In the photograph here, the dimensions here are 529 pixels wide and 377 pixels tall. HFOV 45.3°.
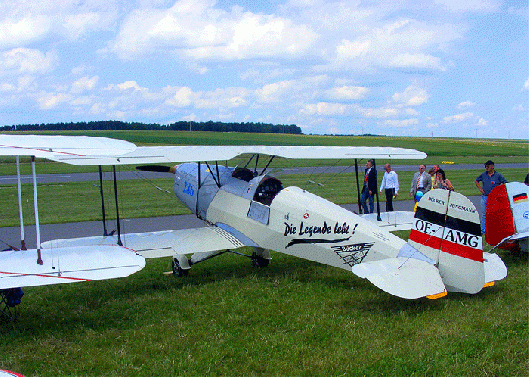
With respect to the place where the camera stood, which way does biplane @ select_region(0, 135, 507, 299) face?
facing away from the viewer and to the left of the viewer

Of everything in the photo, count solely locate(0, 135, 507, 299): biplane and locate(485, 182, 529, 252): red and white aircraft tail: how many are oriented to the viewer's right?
1

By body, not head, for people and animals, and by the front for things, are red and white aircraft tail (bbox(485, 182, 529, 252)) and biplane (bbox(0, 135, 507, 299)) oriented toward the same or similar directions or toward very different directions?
very different directions

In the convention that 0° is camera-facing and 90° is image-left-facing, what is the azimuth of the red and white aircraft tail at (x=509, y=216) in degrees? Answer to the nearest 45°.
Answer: approximately 270°

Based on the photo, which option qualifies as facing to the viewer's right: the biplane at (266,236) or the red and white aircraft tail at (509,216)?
the red and white aircraft tail

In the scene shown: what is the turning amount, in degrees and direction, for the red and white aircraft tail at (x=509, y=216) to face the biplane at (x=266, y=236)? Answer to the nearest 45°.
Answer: approximately 135° to its right
